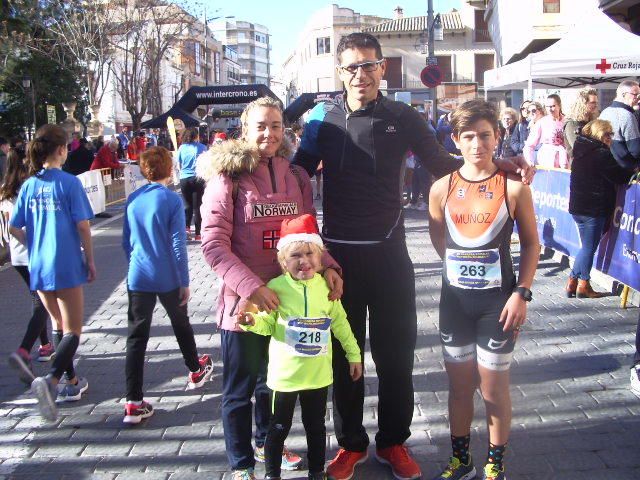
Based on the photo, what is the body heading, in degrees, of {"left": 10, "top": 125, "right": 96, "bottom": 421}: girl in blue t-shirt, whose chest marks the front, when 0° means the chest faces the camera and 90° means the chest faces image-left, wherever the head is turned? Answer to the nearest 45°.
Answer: approximately 225°

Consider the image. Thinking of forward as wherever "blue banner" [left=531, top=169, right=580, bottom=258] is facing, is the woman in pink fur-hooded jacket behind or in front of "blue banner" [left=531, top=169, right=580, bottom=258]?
in front

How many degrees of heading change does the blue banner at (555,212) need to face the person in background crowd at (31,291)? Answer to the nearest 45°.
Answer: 0° — it already faces them

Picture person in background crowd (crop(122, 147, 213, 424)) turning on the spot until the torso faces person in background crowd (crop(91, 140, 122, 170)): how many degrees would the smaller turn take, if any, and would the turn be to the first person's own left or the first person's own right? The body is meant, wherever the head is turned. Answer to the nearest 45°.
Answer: approximately 45° to the first person's own left

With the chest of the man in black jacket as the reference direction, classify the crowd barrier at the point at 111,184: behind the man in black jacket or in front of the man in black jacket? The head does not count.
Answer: behind

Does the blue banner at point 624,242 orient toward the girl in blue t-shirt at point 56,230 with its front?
yes

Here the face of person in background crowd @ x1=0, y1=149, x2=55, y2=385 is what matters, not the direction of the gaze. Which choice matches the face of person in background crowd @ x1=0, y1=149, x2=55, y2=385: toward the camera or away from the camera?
away from the camera
